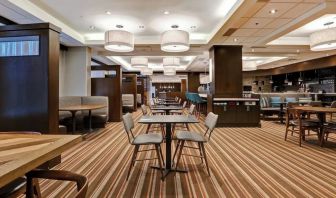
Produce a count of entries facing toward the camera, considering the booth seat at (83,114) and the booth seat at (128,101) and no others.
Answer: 2

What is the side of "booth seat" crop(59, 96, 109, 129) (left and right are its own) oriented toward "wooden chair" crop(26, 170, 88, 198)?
front

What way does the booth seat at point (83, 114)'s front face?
toward the camera

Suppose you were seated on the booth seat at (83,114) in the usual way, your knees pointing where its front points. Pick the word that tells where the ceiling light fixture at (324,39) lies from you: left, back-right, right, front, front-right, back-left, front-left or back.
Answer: front-left

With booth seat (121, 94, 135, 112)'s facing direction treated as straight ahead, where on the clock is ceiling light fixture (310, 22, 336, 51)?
The ceiling light fixture is roughly at 11 o'clock from the booth seat.

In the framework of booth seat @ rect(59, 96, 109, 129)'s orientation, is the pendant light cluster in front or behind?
in front
